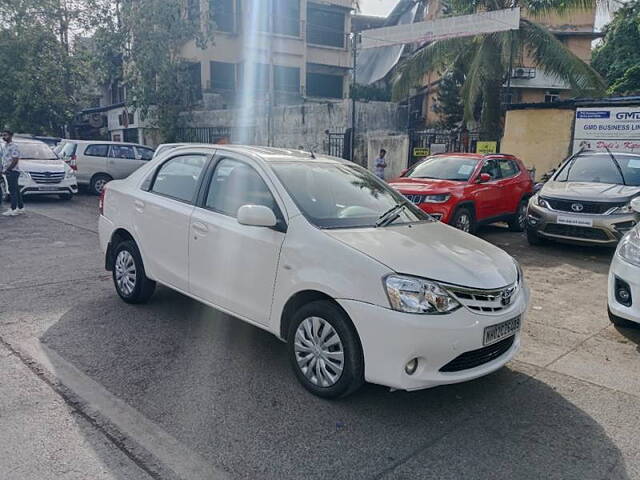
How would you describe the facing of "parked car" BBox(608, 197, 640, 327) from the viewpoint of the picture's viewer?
facing the viewer and to the left of the viewer

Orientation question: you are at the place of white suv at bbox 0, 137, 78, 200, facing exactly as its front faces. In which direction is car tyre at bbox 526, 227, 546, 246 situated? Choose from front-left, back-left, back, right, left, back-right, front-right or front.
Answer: front

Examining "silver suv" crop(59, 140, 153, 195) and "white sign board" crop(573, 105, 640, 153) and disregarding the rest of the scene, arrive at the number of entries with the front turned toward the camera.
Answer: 1

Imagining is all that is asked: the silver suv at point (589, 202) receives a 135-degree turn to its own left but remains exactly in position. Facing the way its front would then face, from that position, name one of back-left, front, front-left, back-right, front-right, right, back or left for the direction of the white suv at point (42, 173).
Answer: back

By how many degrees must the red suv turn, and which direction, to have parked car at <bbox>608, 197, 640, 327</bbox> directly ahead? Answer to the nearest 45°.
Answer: approximately 45° to its left

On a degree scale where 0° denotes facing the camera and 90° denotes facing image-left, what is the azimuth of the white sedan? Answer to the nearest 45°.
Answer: approximately 315°

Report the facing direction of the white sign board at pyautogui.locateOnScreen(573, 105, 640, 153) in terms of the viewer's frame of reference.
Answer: facing the viewer

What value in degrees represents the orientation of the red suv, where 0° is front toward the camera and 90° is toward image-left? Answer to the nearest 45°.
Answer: approximately 45°

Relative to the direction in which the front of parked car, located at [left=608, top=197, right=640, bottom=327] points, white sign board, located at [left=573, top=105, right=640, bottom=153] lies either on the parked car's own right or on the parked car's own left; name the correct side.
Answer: on the parked car's own right

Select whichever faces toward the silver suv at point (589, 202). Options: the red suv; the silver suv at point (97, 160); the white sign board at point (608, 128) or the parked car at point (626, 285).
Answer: the white sign board
